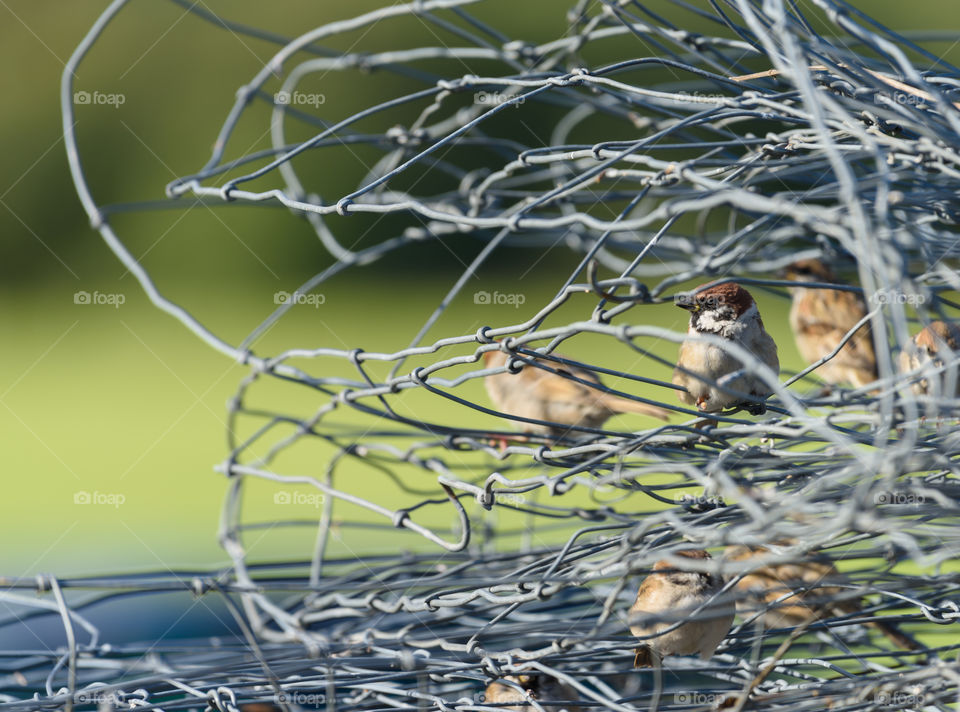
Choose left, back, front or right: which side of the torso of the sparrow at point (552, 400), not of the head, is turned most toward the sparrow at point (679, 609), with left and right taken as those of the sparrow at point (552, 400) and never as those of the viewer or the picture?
left

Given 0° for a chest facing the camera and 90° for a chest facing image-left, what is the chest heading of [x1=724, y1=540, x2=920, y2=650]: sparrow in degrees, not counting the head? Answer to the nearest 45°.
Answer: approximately 90°

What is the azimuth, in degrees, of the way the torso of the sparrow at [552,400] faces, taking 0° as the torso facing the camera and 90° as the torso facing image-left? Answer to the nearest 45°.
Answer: approximately 90°

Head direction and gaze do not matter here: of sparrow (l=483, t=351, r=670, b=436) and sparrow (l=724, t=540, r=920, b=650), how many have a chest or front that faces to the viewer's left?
2
